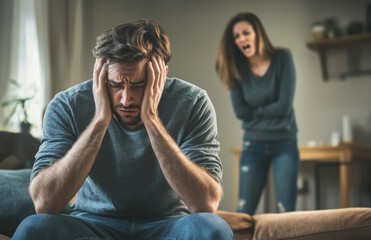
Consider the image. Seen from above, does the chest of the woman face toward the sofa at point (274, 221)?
yes

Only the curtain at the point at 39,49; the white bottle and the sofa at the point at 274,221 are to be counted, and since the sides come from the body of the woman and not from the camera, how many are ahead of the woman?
1

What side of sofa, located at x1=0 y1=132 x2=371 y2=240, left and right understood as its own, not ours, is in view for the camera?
front

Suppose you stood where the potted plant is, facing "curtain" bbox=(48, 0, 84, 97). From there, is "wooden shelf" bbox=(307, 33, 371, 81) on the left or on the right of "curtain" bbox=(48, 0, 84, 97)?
right

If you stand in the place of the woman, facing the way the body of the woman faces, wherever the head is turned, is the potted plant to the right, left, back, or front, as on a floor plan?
right

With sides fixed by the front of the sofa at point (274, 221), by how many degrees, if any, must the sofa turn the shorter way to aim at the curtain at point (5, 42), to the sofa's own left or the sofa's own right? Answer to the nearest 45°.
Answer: approximately 135° to the sofa's own right

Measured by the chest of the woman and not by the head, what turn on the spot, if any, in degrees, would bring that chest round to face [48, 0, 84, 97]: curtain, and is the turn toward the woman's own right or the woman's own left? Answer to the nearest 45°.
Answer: approximately 135° to the woman's own right

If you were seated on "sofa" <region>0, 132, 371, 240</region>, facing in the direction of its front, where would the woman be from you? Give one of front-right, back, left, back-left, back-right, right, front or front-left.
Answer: back

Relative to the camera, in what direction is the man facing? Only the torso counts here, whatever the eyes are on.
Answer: toward the camera
